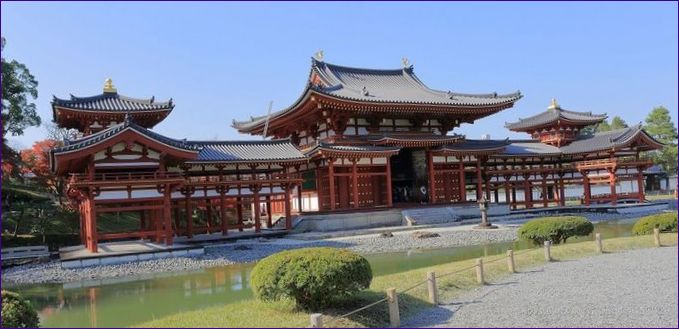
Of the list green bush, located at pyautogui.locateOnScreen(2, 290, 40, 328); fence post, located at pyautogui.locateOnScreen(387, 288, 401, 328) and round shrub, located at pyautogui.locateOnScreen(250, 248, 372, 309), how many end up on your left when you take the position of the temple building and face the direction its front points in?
0

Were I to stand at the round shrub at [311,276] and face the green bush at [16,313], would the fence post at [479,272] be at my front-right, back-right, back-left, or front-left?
back-right

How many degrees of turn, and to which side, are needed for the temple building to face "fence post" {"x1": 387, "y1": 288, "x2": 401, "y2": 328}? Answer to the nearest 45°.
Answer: approximately 45° to its right

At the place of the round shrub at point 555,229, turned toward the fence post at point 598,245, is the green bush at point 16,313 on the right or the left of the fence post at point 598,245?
right

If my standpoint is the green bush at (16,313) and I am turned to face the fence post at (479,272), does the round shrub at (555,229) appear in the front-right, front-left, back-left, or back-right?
front-left

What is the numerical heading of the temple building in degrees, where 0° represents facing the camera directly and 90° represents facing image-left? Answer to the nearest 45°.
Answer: approximately 315°

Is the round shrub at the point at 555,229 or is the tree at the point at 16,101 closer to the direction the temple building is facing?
the round shrub
